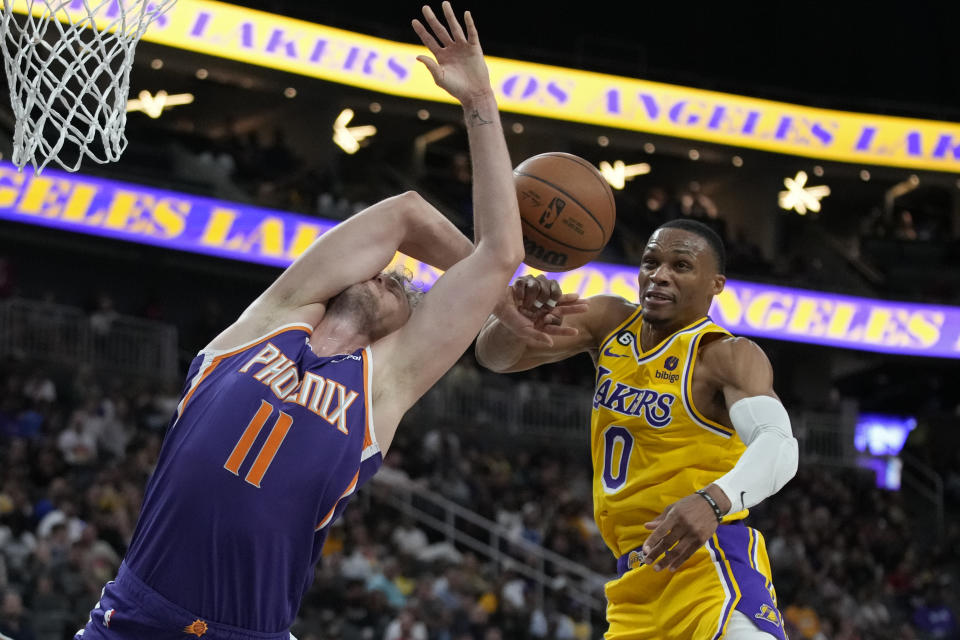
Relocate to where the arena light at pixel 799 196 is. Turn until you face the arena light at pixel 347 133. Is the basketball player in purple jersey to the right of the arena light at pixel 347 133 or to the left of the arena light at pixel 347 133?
left

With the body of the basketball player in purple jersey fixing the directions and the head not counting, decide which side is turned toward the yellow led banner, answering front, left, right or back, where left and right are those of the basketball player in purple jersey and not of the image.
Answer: back

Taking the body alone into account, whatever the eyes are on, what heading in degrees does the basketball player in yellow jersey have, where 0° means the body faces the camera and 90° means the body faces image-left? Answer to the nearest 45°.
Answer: approximately 45°

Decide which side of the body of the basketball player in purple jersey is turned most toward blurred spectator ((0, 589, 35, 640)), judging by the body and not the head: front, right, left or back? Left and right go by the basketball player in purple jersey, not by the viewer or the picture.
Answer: back

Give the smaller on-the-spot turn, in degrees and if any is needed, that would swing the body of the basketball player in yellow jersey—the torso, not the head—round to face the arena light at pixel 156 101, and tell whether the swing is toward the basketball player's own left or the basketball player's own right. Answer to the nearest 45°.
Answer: approximately 90° to the basketball player's own right

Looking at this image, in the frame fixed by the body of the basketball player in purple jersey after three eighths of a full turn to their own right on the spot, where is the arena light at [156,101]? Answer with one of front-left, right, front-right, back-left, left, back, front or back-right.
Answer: front-right

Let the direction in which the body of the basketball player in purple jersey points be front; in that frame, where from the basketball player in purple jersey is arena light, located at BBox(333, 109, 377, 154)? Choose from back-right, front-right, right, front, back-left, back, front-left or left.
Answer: back

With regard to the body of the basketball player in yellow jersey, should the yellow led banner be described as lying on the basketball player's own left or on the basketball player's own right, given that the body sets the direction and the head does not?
on the basketball player's own right

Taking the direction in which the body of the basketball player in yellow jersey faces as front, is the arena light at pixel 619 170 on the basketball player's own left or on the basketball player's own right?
on the basketball player's own right

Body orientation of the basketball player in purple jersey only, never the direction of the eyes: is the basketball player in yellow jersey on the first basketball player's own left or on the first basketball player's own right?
on the first basketball player's own left

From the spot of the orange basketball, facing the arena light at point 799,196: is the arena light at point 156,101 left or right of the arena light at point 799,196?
left
